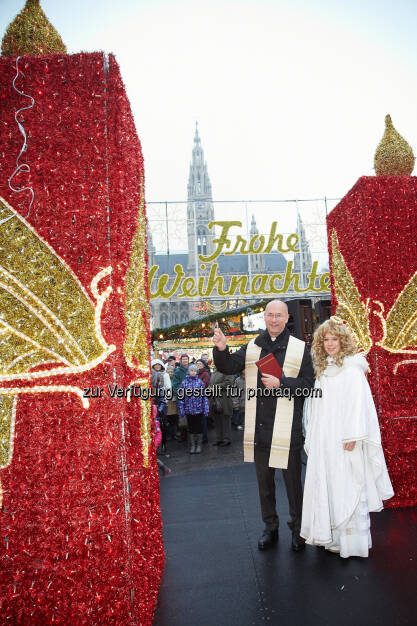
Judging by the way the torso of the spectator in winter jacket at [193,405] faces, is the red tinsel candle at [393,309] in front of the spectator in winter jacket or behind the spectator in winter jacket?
in front

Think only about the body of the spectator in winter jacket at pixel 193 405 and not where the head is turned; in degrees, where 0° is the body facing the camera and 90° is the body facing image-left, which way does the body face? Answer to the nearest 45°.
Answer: approximately 0°

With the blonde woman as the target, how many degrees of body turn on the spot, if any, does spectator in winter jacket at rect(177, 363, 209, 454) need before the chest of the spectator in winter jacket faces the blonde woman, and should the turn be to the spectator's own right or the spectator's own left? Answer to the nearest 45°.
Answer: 0° — they already face them

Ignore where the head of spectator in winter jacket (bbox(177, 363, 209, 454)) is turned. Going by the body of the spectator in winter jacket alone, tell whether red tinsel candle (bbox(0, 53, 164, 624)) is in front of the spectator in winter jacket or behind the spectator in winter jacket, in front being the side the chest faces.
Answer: in front

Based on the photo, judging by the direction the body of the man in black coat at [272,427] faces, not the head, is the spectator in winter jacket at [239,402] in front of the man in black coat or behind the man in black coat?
behind

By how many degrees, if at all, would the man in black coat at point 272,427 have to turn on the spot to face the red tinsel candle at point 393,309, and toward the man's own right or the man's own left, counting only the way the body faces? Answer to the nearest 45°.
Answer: approximately 135° to the man's own left
